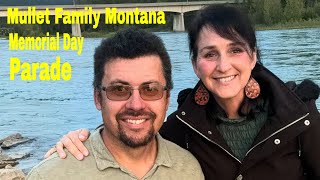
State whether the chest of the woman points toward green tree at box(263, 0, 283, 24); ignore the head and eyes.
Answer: no

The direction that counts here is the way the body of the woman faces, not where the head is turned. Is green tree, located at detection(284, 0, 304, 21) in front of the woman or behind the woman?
behind

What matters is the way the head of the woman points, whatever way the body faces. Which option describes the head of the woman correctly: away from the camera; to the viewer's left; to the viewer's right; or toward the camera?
toward the camera

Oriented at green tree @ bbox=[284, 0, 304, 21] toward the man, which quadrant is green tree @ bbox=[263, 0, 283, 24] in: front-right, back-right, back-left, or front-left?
front-right

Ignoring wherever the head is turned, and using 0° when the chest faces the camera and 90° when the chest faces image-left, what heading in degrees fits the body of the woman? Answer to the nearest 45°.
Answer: approximately 0°

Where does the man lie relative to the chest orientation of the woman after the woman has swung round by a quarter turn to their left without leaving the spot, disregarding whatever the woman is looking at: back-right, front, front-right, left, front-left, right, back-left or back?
back-right

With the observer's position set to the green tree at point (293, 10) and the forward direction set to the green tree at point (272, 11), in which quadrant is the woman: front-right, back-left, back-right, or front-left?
front-left
